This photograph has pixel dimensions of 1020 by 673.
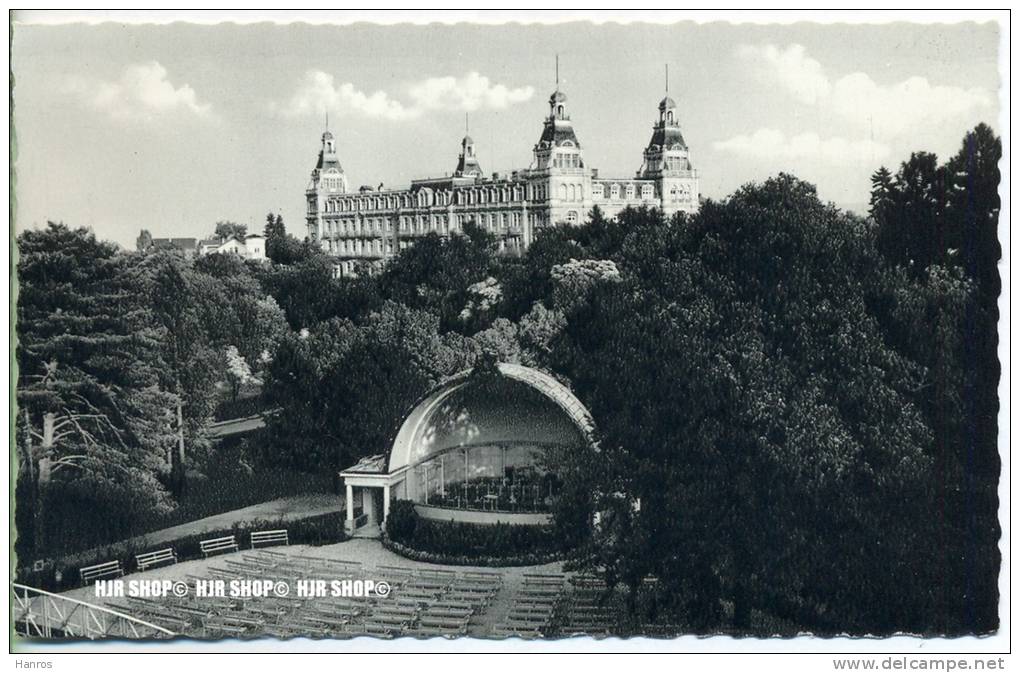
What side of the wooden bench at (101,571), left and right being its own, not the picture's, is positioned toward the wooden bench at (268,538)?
left

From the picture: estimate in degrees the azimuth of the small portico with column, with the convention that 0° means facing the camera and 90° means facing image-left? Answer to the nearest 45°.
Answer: approximately 0°

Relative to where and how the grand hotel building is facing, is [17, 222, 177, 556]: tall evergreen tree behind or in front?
in front

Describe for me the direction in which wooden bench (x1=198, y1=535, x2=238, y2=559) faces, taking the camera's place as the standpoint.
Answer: facing the viewer and to the right of the viewer

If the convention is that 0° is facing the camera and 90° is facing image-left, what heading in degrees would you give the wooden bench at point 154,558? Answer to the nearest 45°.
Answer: approximately 315°

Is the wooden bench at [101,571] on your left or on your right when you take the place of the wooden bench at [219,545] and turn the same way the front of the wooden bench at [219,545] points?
on your right

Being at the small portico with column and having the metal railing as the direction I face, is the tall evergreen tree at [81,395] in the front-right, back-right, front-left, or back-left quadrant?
front-right

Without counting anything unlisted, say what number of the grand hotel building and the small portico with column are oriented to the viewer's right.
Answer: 0
